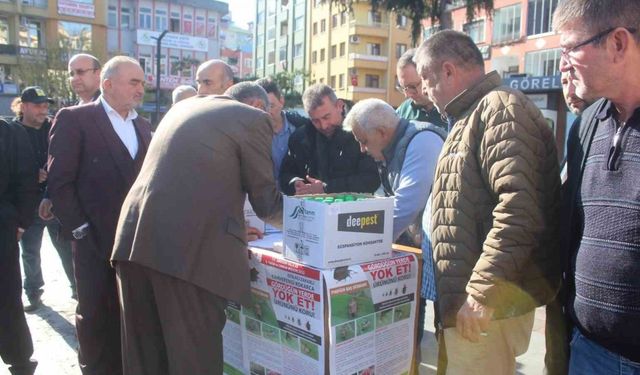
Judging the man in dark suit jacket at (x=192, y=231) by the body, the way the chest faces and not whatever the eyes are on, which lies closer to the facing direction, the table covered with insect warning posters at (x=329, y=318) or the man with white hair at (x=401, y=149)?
the man with white hair

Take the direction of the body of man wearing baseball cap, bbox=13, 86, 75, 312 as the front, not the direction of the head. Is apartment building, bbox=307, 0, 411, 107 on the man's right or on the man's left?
on the man's left

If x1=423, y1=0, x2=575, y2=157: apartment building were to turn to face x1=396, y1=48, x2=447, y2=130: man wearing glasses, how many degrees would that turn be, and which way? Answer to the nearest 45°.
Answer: approximately 45° to its left

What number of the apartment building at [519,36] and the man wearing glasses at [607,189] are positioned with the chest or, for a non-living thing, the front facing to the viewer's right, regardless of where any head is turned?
0

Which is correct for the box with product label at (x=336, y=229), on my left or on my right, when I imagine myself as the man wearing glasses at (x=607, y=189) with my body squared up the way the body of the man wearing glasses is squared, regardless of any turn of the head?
on my right

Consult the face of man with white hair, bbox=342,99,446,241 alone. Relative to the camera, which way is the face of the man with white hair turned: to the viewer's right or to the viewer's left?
to the viewer's left

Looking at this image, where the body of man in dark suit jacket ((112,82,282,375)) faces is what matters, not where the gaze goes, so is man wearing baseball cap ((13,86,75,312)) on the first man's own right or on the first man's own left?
on the first man's own left

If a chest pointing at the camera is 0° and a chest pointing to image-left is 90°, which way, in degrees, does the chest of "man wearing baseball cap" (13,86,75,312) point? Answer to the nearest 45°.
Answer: approximately 315°

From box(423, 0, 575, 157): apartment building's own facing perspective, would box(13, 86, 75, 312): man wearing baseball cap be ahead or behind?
ahead

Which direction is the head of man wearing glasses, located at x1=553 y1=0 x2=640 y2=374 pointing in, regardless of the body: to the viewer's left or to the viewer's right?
to the viewer's left

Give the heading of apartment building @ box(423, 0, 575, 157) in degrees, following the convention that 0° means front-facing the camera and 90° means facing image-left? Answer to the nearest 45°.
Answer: approximately 45°

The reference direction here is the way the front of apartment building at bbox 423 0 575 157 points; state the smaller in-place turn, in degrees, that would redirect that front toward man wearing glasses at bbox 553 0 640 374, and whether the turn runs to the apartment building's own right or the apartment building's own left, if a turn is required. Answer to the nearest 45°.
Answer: approximately 45° to the apartment building's own left

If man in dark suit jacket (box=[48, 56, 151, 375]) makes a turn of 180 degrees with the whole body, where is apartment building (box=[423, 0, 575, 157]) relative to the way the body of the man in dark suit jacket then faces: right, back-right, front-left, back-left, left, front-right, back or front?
right
